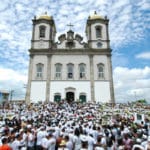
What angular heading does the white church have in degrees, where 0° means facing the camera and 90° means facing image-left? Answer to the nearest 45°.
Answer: approximately 0°
